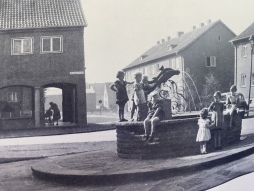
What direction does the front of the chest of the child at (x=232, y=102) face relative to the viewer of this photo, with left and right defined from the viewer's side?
facing the viewer and to the left of the viewer
